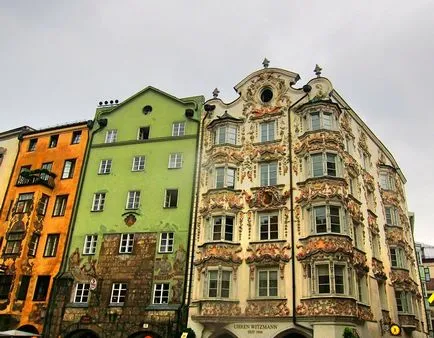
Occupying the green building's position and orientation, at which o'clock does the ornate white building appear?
The ornate white building is roughly at 10 o'clock from the green building.

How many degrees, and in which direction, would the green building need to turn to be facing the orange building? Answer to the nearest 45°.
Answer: approximately 135° to its right

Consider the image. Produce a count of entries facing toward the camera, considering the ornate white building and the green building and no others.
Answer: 2

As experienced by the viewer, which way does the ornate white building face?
facing the viewer

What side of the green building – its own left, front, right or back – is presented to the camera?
front

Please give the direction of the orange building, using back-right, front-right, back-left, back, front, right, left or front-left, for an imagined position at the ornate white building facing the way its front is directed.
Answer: right

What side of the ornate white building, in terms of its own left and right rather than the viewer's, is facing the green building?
right
